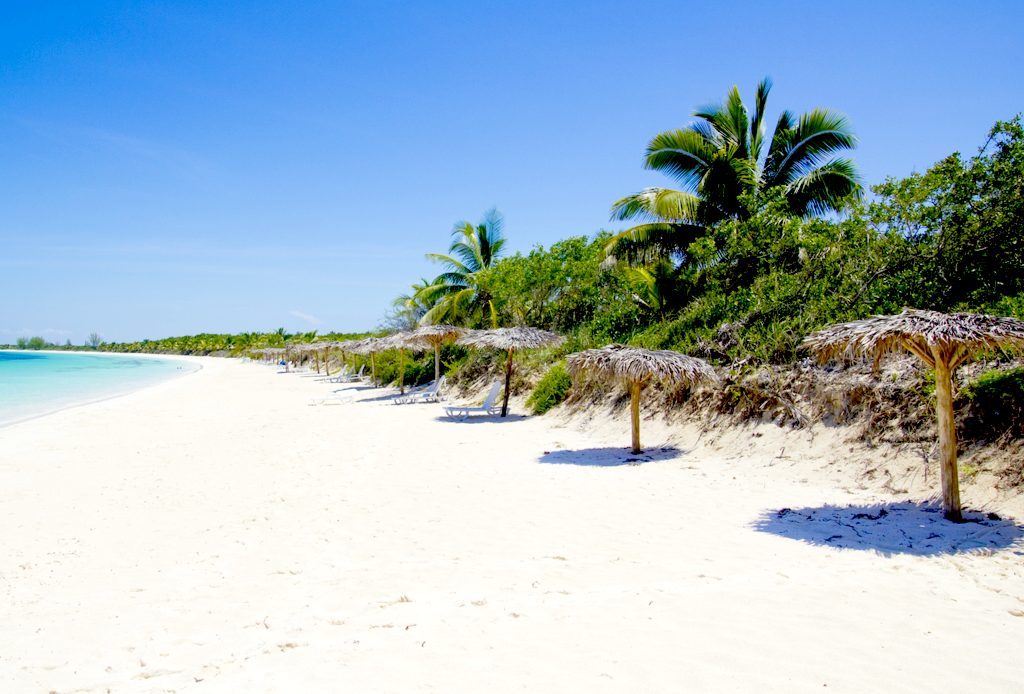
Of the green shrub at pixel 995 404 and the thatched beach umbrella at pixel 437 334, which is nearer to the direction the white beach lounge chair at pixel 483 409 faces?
the thatched beach umbrella

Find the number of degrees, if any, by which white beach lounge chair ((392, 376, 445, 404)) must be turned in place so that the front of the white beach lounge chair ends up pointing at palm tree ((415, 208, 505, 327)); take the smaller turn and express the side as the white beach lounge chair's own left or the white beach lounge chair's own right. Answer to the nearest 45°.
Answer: approximately 90° to the white beach lounge chair's own right

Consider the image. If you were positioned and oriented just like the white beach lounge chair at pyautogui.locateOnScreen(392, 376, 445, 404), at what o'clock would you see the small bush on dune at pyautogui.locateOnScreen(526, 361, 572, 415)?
The small bush on dune is roughly at 8 o'clock from the white beach lounge chair.

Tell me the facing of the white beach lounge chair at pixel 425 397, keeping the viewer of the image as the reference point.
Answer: facing to the left of the viewer

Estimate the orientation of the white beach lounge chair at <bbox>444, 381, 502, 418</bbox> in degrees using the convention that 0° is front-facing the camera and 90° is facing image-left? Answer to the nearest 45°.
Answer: approximately 90°

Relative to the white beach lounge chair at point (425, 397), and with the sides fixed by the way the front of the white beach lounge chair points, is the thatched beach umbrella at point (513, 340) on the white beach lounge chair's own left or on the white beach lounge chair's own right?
on the white beach lounge chair's own left

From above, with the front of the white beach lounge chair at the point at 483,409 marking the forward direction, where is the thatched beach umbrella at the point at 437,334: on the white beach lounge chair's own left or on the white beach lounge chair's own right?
on the white beach lounge chair's own right

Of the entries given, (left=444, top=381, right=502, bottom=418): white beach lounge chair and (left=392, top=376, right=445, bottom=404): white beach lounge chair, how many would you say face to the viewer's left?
2

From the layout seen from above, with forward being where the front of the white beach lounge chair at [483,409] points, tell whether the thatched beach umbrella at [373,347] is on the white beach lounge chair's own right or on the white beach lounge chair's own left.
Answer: on the white beach lounge chair's own right

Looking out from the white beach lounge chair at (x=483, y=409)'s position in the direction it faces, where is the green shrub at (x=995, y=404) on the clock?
The green shrub is roughly at 8 o'clock from the white beach lounge chair.

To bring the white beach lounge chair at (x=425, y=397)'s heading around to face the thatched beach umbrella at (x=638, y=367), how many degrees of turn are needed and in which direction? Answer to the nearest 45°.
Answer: approximately 90° to its left
